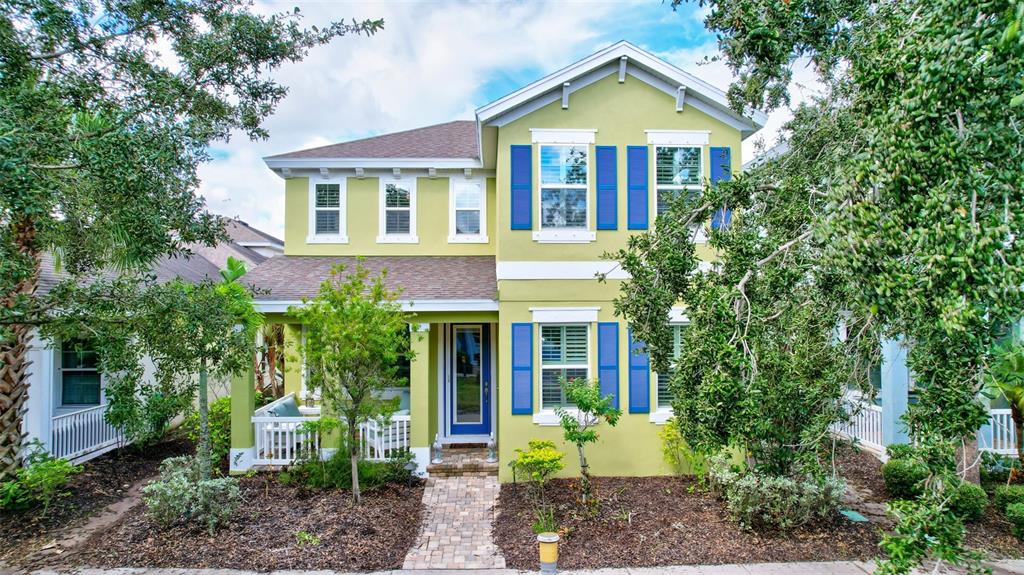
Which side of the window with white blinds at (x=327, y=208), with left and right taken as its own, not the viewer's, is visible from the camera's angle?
front

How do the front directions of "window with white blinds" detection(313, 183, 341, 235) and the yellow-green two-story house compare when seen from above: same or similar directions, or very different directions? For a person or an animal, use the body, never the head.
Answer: same or similar directions

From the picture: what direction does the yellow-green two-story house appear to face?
toward the camera

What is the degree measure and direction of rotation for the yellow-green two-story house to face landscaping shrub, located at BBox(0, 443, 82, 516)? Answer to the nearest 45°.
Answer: approximately 90° to its right

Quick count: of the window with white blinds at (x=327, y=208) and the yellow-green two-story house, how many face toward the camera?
2

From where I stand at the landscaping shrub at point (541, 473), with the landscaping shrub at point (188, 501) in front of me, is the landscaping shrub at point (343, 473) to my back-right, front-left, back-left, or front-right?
front-right

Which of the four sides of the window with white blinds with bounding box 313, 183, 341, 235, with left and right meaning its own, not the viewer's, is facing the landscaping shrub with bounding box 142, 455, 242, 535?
front
